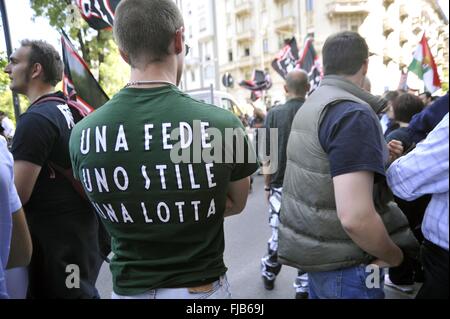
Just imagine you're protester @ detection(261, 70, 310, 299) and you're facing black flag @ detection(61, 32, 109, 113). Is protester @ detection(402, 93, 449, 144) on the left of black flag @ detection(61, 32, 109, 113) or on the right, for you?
left

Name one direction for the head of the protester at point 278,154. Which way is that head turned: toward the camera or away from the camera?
away from the camera

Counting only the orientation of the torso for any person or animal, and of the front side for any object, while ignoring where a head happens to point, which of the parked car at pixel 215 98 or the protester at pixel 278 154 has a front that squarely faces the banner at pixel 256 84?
the protester

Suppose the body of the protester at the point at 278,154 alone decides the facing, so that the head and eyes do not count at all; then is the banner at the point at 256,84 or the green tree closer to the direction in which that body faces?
the banner

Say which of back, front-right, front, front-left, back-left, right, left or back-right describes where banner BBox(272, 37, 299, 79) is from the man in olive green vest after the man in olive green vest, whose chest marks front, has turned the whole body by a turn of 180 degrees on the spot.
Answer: back-right

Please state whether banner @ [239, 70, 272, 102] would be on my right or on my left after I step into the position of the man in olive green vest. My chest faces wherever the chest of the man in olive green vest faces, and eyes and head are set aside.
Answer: on my left

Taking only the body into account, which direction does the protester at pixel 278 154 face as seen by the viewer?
away from the camera

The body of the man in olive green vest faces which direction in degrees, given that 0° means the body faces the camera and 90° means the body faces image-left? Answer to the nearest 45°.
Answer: approximately 225°

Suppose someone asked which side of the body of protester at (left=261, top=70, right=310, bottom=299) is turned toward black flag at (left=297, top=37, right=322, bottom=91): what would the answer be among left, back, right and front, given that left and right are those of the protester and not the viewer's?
front

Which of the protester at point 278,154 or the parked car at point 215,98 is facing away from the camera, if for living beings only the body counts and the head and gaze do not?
the protester
